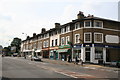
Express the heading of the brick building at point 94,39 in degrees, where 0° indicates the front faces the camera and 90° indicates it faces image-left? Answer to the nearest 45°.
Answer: approximately 45°
